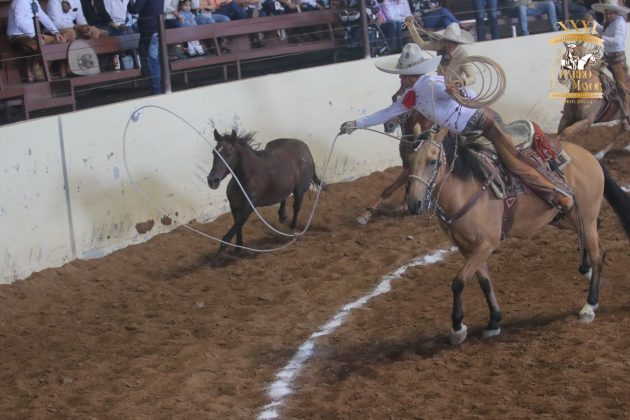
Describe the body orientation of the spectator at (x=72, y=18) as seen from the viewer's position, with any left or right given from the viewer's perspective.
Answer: facing the viewer and to the right of the viewer

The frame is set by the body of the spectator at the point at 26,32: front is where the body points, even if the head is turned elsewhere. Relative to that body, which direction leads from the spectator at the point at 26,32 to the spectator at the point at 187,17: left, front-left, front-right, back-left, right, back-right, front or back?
left

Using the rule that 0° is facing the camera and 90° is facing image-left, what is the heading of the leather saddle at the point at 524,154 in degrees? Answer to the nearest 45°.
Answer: approximately 45°

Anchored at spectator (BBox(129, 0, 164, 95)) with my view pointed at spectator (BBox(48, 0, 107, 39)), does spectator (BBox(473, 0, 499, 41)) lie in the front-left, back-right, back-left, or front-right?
back-right

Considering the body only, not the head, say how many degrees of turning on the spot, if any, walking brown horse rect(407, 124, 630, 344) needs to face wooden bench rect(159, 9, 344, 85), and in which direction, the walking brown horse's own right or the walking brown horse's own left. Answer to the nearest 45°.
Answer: approximately 90° to the walking brown horse's own right

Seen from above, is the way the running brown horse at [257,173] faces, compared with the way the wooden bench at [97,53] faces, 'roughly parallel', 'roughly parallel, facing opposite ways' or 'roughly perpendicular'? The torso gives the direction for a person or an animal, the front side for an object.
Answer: roughly perpendicular

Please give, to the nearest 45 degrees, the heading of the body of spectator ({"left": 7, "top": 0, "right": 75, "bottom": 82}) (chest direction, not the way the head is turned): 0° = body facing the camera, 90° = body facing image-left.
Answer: approximately 315°

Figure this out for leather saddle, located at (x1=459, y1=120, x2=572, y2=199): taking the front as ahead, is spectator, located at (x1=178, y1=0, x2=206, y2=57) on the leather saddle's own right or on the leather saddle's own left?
on the leather saddle's own right

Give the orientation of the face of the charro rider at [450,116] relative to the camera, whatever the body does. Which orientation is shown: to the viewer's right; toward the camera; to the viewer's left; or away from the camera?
to the viewer's left

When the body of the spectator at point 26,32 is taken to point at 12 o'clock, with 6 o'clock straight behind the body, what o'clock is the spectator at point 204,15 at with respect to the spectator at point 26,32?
the spectator at point 204,15 is roughly at 9 o'clock from the spectator at point 26,32.

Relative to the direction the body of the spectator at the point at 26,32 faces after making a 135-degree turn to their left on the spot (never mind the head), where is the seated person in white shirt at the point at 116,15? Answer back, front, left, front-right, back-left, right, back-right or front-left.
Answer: front-right

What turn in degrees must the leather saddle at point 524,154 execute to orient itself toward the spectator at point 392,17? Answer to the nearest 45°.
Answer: approximately 135° to its right

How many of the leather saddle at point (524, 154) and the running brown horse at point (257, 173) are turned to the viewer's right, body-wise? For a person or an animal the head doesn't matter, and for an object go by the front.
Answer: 0

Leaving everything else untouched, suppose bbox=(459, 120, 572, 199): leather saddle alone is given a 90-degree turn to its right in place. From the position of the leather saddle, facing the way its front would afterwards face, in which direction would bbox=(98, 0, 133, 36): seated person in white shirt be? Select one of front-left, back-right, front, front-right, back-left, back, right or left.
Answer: front

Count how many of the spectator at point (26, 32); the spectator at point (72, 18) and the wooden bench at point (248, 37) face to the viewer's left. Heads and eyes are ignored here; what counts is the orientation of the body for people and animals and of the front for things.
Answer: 0

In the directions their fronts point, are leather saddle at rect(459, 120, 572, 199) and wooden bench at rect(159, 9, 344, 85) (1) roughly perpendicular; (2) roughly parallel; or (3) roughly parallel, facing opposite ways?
roughly perpendicular

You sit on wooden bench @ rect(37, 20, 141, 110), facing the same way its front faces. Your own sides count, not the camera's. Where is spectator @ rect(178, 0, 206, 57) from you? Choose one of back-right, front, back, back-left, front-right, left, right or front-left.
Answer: left

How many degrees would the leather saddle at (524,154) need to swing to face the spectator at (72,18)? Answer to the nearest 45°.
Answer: approximately 90° to its right

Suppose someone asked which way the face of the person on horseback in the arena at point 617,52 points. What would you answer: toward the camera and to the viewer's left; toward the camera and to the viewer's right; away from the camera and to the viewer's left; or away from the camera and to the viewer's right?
toward the camera and to the viewer's left
